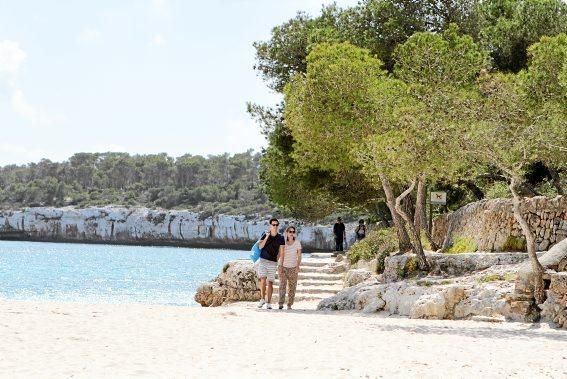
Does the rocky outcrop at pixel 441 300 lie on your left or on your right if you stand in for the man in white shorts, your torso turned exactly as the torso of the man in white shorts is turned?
on your left

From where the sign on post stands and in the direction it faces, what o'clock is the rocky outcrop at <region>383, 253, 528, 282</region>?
The rocky outcrop is roughly at 12 o'clock from the sign on post.

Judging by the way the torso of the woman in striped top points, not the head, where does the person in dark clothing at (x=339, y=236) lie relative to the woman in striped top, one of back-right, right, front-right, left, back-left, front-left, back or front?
back

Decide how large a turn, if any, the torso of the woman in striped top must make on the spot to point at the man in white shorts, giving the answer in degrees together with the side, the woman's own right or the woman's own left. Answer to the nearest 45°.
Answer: approximately 90° to the woman's own right

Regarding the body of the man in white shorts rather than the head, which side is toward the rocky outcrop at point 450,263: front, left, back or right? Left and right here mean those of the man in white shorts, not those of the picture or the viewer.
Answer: left

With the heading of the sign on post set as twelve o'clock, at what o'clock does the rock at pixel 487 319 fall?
The rock is roughly at 12 o'clock from the sign on post.

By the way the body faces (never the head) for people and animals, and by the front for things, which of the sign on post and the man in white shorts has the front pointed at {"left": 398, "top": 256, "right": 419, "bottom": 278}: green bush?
the sign on post

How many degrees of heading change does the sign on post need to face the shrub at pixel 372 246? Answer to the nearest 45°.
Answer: approximately 45° to its right
